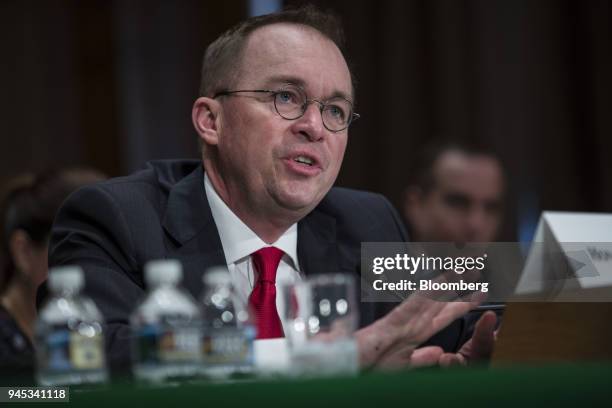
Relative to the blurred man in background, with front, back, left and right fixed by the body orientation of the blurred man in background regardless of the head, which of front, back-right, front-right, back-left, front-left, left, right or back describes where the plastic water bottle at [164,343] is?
front-right

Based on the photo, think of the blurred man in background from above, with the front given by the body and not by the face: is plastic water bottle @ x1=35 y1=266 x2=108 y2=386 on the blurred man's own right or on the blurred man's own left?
on the blurred man's own right

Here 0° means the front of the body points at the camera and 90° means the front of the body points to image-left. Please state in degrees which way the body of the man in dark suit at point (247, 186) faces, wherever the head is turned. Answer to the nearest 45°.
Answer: approximately 315°

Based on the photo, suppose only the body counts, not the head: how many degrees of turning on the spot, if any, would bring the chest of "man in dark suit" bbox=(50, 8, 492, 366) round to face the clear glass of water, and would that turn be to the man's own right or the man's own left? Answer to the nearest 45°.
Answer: approximately 45° to the man's own right

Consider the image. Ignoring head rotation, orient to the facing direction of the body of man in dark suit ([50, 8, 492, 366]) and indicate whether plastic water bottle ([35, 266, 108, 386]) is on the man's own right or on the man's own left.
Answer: on the man's own right

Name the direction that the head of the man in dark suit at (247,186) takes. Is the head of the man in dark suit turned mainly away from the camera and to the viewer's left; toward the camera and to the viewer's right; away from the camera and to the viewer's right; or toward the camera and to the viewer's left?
toward the camera and to the viewer's right

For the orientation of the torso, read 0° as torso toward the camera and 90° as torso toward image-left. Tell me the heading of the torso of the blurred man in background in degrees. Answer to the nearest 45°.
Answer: approximately 315°

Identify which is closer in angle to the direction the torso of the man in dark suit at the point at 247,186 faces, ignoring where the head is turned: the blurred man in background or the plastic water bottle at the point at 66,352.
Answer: the plastic water bottle

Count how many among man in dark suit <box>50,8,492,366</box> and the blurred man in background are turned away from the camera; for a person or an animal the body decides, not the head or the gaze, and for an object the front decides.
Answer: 0
